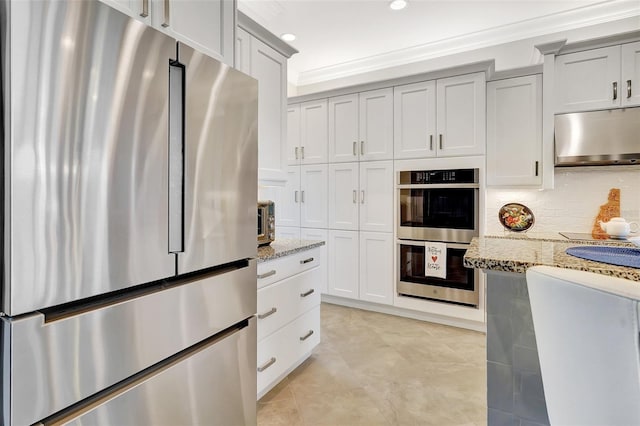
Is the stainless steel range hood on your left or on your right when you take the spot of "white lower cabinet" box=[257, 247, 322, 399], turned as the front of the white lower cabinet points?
on your left

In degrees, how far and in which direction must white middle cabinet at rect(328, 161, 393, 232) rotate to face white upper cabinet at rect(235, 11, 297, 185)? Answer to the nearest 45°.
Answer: approximately 45° to its right

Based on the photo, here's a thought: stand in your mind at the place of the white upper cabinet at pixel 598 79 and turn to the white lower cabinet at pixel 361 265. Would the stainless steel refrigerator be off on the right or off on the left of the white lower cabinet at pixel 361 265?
left

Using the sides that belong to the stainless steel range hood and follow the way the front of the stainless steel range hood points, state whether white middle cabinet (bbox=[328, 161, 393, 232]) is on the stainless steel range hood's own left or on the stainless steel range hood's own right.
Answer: on the stainless steel range hood's own right

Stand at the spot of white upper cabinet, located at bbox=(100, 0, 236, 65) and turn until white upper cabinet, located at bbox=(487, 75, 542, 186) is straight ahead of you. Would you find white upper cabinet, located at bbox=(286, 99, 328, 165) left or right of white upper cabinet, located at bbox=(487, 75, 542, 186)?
left

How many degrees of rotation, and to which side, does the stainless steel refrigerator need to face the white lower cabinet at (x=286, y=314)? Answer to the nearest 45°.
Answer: approximately 90° to its left

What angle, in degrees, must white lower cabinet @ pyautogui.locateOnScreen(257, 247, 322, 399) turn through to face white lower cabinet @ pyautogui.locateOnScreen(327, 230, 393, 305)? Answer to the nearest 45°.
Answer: approximately 90° to its left

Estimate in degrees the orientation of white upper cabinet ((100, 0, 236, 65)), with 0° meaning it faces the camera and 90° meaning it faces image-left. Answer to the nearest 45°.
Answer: approximately 315°

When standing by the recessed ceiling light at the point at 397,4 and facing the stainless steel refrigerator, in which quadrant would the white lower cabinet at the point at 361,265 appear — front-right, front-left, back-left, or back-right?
back-right

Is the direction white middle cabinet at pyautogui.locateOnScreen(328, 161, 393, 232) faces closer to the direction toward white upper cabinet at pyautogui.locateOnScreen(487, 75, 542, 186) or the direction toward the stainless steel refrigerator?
the stainless steel refrigerator

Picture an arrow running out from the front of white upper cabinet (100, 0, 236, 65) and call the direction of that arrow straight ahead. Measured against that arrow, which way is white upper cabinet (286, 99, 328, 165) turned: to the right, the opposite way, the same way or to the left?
to the right

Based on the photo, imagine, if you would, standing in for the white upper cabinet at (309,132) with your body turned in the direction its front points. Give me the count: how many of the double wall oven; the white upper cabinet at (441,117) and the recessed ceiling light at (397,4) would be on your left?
3

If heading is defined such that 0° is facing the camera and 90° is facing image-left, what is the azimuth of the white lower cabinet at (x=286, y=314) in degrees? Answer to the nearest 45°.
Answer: approximately 315°

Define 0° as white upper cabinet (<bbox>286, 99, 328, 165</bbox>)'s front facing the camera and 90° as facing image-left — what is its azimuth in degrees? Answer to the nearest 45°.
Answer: approximately 45°

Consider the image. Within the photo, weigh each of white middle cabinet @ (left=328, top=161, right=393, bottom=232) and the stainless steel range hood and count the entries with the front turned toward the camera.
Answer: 2
